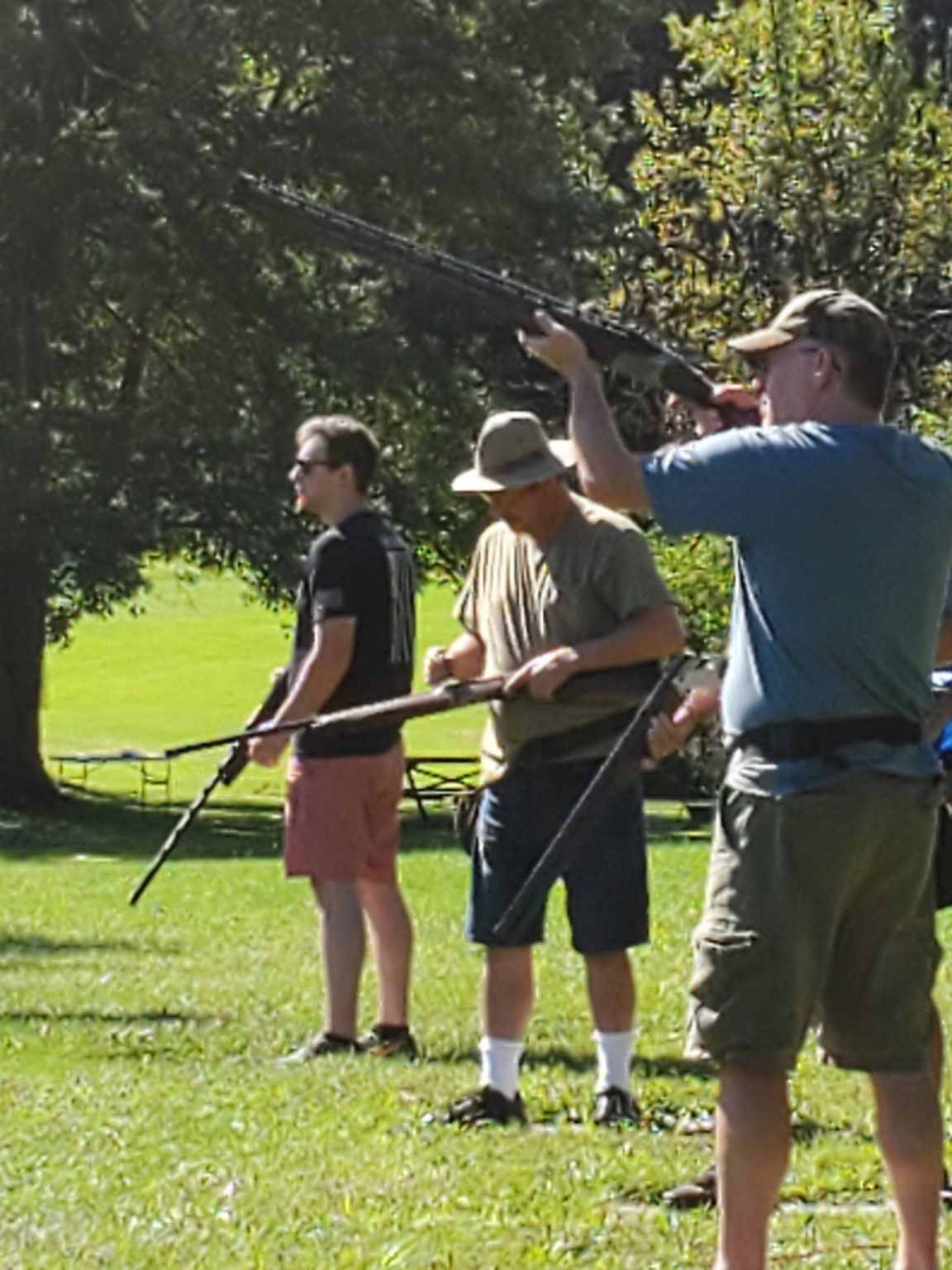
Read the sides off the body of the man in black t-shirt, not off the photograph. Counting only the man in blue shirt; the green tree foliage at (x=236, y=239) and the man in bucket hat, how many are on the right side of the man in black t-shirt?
1

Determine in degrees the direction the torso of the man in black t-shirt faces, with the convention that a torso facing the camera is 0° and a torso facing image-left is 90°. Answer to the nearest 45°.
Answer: approximately 90°

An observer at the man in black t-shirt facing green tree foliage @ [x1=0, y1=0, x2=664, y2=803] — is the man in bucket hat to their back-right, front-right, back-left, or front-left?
back-right

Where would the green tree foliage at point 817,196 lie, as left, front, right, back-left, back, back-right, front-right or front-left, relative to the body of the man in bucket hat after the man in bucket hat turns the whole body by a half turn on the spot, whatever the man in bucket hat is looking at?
front-left

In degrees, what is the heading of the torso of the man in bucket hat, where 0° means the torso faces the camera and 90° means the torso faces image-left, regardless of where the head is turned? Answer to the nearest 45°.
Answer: approximately 45°

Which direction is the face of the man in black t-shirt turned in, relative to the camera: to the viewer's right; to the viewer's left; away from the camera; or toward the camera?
to the viewer's left

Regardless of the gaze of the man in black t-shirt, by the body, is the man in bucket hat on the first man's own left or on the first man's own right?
on the first man's own left

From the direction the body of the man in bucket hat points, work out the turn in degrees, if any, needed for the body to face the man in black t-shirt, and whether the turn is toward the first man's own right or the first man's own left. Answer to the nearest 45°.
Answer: approximately 90° to the first man's own right
